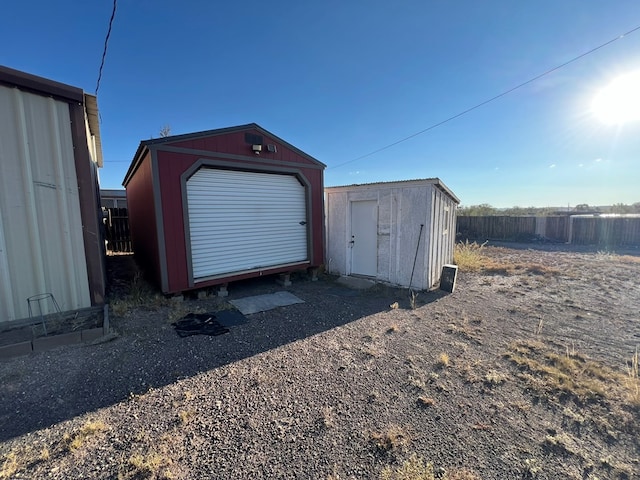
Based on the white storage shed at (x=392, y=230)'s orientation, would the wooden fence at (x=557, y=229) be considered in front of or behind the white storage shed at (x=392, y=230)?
behind

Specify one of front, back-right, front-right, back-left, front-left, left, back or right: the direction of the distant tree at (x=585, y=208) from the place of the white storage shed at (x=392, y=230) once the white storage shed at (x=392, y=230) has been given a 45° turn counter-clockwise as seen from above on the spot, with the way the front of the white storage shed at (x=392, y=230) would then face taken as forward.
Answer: back-left

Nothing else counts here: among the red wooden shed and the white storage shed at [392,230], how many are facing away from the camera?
0

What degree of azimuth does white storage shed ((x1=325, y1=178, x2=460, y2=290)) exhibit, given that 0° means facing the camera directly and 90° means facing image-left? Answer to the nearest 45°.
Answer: approximately 45°

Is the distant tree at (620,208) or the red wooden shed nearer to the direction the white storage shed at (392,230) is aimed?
the red wooden shed

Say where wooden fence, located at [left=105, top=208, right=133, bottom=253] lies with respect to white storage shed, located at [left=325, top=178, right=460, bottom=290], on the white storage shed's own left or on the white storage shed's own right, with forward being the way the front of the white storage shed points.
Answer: on the white storage shed's own right

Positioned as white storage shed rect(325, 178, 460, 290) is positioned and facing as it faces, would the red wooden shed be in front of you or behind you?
in front

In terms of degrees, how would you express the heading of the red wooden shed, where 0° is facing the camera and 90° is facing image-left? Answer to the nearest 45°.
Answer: approximately 315°

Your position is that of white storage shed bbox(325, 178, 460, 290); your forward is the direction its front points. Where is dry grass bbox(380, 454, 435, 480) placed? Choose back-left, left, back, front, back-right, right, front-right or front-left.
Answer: front-left
